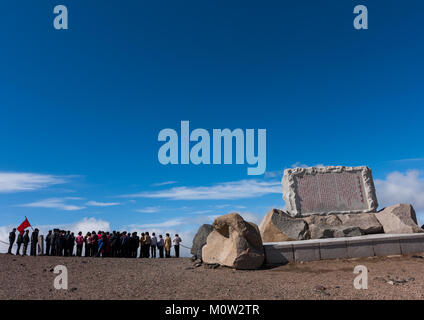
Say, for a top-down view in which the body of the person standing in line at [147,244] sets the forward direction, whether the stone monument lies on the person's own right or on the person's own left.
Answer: on the person's own right

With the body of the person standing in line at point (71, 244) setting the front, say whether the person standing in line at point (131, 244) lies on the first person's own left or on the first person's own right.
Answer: on the first person's own right

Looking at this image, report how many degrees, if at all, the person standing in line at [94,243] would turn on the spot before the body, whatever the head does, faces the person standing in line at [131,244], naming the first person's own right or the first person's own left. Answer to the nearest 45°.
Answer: approximately 90° to the first person's own right

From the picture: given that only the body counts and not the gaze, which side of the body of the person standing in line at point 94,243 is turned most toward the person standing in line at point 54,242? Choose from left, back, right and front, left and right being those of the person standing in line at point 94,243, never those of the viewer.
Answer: left

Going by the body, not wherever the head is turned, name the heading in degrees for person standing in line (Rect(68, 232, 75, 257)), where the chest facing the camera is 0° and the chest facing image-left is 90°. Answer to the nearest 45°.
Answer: approximately 180°

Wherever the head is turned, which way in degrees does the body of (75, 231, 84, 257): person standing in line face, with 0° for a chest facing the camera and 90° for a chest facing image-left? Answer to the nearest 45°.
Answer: approximately 180°
